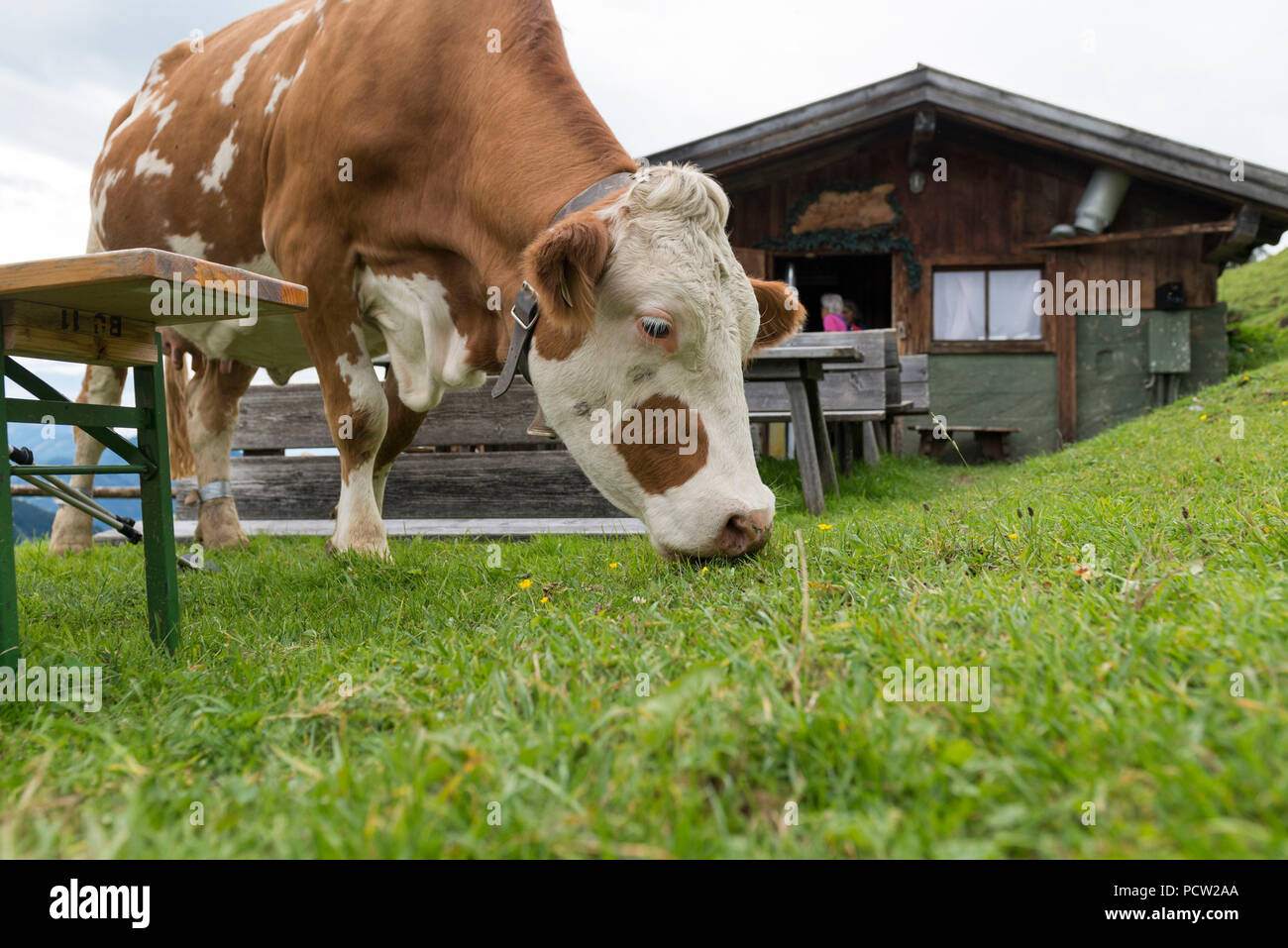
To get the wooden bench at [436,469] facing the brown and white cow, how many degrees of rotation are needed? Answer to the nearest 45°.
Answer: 0° — it already faces it

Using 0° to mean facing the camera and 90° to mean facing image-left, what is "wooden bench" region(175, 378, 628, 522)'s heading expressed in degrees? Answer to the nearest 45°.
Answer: approximately 0°

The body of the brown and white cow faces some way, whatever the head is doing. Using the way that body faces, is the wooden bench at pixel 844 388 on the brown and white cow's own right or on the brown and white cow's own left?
on the brown and white cow's own left

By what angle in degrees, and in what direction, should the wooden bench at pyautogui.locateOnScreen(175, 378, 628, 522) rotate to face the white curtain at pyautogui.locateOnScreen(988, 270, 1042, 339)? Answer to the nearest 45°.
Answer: approximately 135° to its left

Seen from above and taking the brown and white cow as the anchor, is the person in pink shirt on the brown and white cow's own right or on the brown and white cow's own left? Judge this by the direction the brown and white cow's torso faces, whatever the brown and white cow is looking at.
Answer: on the brown and white cow's own left

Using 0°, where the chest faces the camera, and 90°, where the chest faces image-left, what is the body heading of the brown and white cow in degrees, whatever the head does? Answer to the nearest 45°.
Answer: approximately 315°
